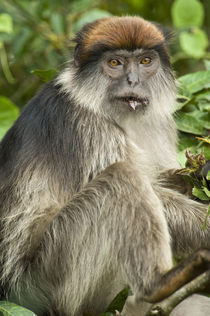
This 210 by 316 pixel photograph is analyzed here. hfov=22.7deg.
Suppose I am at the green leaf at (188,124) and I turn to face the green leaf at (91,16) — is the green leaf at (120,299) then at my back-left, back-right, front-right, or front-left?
back-left

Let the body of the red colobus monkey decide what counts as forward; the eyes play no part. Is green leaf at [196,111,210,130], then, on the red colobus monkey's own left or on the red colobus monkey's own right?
on the red colobus monkey's own left

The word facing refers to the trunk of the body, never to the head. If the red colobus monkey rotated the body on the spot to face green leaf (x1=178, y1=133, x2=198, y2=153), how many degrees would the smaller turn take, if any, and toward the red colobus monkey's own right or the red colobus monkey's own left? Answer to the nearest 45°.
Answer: approximately 90° to the red colobus monkey's own left

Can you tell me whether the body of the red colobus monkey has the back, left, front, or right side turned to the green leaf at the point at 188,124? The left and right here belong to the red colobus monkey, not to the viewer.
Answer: left

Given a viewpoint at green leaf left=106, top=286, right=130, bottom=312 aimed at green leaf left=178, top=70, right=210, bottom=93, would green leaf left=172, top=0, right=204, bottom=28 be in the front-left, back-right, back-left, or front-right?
front-left

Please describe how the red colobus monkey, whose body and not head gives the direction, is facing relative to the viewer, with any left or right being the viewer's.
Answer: facing the viewer and to the right of the viewer

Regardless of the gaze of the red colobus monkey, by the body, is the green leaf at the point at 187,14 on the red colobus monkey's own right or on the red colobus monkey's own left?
on the red colobus monkey's own left
